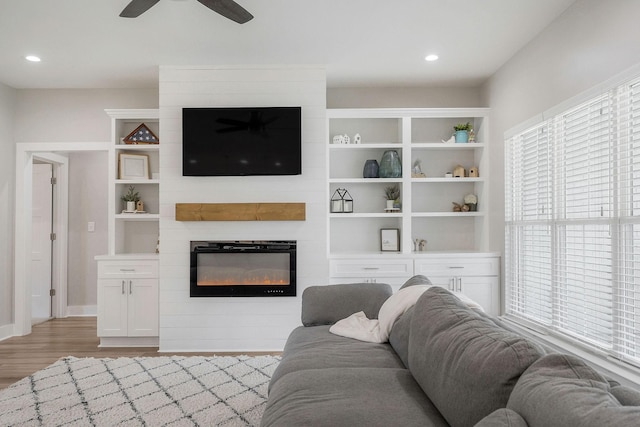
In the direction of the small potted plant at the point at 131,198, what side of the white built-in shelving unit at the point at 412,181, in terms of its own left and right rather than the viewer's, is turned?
right

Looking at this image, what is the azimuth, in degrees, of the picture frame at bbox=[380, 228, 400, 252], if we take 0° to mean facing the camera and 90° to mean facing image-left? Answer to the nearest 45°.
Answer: approximately 0°

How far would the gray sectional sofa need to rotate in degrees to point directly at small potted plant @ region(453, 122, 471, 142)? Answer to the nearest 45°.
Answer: approximately 90° to its right

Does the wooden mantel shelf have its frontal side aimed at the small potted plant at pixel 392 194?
no

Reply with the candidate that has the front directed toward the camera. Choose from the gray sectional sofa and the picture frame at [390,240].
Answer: the picture frame

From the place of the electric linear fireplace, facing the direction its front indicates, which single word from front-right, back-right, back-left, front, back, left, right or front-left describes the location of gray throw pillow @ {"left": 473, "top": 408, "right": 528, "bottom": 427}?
front

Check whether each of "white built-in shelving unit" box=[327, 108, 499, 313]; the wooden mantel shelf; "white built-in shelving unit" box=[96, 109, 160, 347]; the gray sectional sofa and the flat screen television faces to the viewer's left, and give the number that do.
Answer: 1

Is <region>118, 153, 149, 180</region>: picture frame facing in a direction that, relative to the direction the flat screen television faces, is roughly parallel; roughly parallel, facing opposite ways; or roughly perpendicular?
roughly parallel

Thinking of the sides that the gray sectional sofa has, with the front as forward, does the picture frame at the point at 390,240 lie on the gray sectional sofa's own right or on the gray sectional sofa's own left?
on the gray sectional sofa's own right

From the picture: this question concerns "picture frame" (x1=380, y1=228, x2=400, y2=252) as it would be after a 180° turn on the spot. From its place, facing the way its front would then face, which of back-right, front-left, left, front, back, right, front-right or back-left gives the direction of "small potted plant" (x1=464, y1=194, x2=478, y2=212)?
right

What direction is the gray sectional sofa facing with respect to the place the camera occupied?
facing to the left of the viewer

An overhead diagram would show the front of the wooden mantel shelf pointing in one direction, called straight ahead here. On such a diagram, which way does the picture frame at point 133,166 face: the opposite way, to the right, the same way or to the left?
the same way

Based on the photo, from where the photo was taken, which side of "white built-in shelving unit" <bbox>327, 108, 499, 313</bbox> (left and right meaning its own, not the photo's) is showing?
front

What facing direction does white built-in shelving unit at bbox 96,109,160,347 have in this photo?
toward the camera
